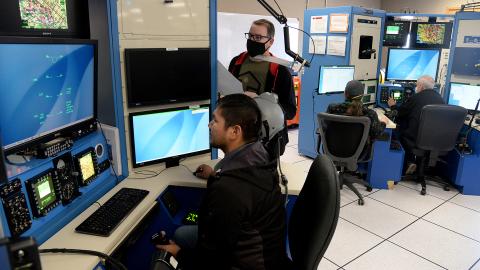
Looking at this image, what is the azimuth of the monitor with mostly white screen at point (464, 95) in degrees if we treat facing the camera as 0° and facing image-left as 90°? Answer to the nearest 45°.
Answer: approximately 45°

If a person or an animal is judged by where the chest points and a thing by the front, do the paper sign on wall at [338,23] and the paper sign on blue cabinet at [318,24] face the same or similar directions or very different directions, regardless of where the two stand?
same or similar directions

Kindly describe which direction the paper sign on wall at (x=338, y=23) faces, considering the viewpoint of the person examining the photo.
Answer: facing the viewer

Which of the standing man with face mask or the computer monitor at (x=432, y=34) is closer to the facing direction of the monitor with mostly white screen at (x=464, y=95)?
the standing man with face mask

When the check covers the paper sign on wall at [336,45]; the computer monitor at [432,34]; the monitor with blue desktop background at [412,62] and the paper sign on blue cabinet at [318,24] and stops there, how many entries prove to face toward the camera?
4

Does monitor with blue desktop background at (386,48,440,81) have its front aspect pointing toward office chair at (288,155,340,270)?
yes

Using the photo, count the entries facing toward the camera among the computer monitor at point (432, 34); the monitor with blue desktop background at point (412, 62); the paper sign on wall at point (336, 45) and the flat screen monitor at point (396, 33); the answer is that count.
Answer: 4

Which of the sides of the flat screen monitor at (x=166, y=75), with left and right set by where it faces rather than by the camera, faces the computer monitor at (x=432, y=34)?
left

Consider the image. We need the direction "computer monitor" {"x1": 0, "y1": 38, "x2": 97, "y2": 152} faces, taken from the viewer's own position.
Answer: facing the viewer and to the right of the viewer

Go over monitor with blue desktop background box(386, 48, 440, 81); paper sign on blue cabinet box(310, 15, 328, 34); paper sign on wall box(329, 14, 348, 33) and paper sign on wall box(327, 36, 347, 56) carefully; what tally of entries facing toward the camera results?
4

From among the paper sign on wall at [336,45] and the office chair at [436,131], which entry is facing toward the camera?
the paper sign on wall

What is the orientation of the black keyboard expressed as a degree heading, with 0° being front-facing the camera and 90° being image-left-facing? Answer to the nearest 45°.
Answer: approximately 315°

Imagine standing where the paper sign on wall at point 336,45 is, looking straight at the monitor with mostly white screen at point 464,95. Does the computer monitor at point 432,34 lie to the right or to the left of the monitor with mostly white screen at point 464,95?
left

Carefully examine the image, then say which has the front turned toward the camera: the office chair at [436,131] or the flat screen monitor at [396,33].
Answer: the flat screen monitor

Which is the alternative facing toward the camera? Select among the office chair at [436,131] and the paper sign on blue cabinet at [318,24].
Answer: the paper sign on blue cabinet

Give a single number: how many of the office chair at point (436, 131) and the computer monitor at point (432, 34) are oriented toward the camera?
1

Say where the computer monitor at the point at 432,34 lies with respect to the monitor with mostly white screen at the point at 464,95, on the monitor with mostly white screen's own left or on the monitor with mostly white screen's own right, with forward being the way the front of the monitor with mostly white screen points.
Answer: on the monitor with mostly white screen's own right

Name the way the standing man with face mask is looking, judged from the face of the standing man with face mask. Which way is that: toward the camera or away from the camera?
toward the camera

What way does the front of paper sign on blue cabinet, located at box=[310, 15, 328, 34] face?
toward the camera

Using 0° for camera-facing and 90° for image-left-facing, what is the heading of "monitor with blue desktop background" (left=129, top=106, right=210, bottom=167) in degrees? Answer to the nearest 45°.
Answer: approximately 315°

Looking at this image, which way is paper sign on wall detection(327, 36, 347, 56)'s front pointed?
toward the camera
